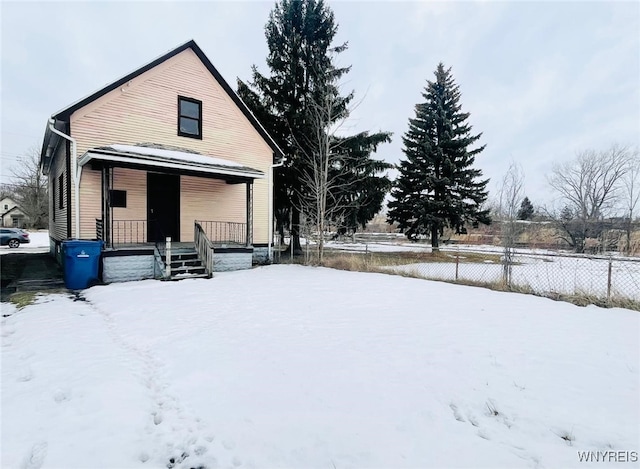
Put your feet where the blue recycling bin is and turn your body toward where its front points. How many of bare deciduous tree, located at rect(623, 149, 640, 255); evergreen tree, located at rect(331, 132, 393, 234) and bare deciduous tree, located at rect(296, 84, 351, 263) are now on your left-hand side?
3

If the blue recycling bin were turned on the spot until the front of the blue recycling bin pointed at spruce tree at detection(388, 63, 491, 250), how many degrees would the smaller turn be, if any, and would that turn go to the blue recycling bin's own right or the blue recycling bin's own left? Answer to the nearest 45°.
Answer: approximately 90° to the blue recycling bin's own left

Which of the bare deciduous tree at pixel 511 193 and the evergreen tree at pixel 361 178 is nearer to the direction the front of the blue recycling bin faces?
the bare deciduous tree

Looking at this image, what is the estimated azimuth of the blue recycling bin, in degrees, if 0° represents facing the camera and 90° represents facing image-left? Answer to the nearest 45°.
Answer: approximately 0°

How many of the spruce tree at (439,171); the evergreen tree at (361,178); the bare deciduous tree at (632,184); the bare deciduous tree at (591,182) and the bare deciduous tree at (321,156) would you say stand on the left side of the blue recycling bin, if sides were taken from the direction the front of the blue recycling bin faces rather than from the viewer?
5

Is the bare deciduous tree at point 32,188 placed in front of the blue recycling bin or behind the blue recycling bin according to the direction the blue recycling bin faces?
behind

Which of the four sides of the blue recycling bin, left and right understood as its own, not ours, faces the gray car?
back

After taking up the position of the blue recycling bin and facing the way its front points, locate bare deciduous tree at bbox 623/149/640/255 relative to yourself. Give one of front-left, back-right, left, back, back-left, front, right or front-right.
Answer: left
